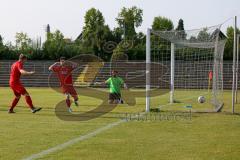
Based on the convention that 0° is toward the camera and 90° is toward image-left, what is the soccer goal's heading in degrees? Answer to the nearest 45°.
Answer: approximately 90°
